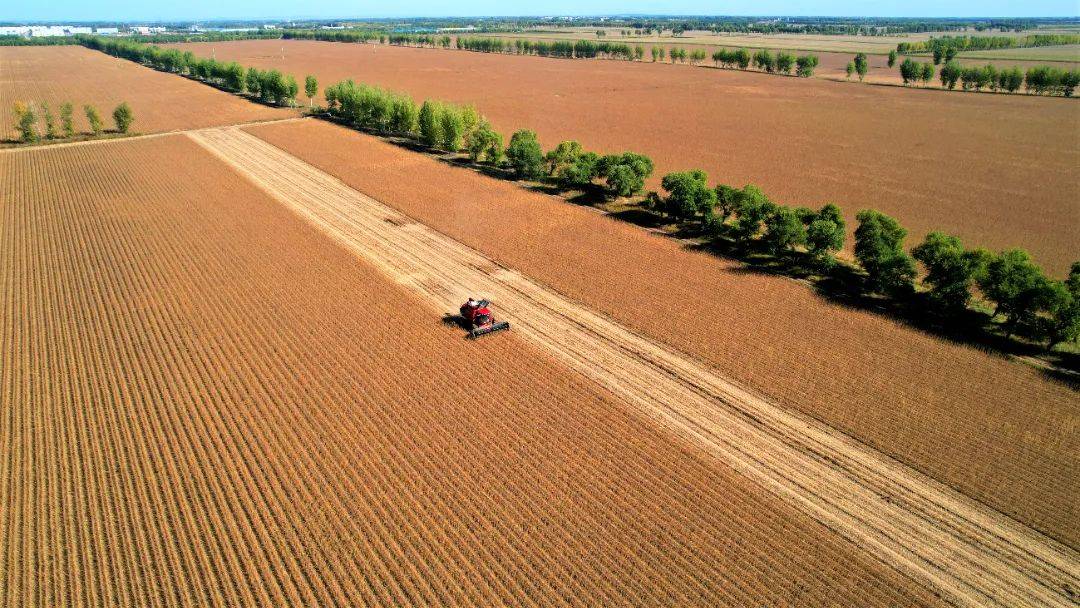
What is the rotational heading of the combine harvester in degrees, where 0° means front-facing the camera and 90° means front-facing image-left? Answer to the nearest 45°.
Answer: approximately 315°

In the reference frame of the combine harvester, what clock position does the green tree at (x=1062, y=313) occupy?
The green tree is roughly at 11 o'clock from the combine harvester.

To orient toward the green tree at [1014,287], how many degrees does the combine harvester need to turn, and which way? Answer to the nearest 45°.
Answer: approximately 45° to its left

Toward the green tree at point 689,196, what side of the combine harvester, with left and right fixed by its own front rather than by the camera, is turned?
left

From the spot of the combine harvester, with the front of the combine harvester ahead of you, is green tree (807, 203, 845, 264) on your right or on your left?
on your left

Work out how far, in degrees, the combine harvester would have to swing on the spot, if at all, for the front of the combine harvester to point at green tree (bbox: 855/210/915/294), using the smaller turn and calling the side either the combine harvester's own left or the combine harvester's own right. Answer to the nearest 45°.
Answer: approximately 45° to the combine harvester's own left

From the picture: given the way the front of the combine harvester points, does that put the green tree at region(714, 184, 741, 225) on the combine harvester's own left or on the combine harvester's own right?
on the combine harvester's own left
